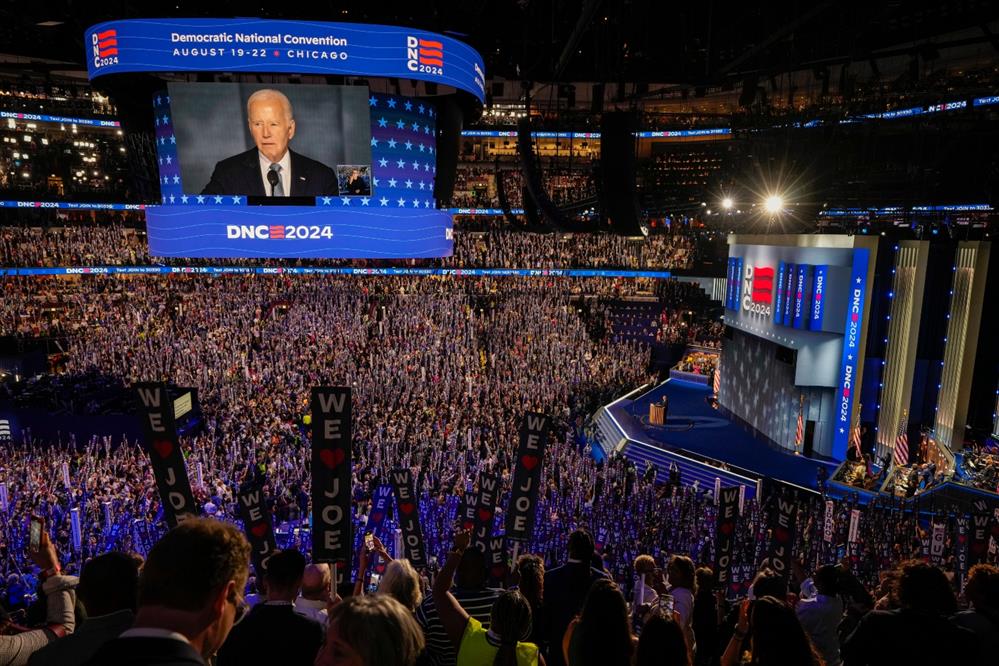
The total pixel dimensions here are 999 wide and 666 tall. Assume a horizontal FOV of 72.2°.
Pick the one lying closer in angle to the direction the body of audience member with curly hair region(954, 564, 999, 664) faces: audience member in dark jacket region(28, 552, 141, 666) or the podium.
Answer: the podium

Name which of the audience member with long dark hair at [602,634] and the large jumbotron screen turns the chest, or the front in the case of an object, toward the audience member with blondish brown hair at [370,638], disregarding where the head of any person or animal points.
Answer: the large jumbotron screen

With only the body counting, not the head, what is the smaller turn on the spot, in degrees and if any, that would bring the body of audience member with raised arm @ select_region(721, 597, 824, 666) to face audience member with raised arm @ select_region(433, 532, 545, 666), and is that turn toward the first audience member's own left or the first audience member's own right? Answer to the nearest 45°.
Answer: approximately 90° to the first audience member's own left

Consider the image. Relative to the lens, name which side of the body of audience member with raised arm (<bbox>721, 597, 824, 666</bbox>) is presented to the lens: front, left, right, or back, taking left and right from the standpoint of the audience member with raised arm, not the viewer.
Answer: back

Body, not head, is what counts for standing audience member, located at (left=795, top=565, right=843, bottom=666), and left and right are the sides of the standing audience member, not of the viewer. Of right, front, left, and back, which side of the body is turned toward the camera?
back

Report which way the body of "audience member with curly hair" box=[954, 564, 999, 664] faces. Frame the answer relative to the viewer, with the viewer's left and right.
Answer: facing away from the viewer

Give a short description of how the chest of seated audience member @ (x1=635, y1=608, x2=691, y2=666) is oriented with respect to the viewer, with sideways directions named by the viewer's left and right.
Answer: facing away from the viewer

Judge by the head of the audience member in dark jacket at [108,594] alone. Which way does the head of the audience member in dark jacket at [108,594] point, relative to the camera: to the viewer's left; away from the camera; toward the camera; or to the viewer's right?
away from the camera

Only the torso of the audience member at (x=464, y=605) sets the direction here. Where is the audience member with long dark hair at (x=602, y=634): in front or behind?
behind

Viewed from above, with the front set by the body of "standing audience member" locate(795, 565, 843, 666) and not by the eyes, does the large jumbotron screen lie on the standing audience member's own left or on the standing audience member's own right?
on the standing audience member's own left

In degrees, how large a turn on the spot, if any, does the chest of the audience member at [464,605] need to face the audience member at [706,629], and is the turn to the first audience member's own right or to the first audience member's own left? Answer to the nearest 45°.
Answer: approximately 45° to the first audience member's own right

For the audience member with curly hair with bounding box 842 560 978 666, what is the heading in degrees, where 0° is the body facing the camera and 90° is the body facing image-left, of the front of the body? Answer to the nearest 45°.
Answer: approximately 180°

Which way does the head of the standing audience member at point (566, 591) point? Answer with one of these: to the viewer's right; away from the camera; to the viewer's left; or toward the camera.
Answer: away from the camera
